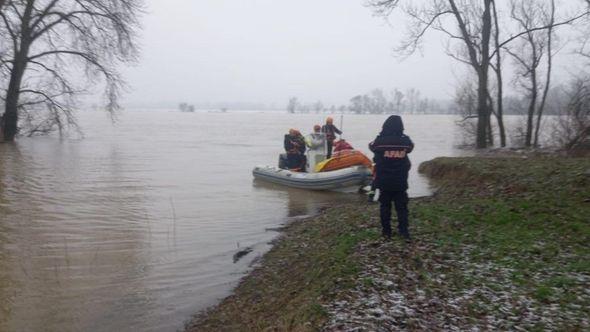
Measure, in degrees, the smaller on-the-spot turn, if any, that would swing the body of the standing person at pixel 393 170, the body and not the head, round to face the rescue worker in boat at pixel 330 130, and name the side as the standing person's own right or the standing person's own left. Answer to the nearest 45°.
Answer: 0° — they already face them

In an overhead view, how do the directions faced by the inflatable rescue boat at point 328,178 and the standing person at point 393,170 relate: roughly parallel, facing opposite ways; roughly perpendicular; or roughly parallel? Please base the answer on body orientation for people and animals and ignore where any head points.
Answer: roughly perpendicular

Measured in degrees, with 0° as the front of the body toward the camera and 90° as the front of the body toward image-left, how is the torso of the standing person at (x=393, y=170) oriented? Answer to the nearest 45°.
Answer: approximately 180°

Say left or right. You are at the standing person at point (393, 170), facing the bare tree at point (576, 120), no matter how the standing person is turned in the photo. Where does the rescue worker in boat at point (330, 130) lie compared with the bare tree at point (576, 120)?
left

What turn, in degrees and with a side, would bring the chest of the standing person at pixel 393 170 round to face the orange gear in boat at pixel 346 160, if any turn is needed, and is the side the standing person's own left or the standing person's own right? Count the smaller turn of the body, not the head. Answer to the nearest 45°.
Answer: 0° — they already face it

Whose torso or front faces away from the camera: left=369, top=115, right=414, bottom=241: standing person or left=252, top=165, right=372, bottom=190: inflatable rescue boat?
the standing person

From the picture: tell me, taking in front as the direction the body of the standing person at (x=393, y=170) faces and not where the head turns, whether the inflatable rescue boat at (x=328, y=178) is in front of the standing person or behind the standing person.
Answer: in front

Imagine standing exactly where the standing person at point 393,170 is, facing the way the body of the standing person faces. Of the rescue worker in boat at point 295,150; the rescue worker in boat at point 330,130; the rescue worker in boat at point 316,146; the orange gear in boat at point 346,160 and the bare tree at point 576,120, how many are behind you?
0

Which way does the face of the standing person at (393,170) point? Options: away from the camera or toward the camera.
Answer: away from the camera
